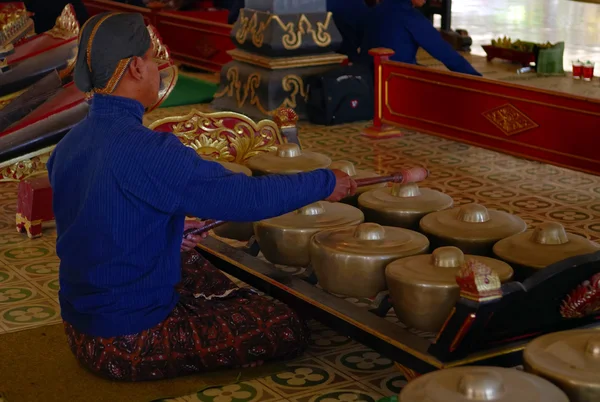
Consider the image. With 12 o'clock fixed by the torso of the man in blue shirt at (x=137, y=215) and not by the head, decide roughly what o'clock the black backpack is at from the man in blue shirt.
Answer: The black backpack is roughly at 11 o'clock from the man in blue shirt.

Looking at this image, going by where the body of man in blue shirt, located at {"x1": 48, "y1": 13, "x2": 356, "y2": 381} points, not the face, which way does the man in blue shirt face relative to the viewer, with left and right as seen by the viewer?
facing away from the viewer and to the right of the viewer

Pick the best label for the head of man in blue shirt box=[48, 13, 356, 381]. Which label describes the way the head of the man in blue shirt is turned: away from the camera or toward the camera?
away from the camera

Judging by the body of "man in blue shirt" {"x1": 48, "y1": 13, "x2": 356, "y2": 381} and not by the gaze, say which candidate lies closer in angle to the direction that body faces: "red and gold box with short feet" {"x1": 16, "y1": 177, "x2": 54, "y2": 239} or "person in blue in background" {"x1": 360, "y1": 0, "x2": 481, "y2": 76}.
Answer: the person in blue in background

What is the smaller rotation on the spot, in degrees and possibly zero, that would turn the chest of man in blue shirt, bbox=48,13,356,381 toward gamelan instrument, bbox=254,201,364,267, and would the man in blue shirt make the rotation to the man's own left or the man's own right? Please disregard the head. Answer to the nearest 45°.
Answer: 0° — they already face it

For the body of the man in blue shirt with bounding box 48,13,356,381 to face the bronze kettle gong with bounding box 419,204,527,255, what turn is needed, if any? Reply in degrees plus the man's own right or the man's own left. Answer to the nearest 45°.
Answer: approximately 45° to the man's own right

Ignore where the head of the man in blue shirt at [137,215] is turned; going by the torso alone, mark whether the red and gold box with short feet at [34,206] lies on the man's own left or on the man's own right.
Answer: on the man's own left

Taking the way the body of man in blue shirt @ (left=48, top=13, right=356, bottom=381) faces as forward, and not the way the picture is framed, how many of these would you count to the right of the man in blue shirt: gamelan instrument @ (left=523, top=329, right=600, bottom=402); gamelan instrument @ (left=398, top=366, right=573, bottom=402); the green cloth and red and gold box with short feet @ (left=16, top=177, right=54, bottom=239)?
2

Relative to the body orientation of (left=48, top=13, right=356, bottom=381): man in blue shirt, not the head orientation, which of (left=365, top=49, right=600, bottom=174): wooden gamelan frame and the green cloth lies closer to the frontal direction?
the wooden gamelan frame

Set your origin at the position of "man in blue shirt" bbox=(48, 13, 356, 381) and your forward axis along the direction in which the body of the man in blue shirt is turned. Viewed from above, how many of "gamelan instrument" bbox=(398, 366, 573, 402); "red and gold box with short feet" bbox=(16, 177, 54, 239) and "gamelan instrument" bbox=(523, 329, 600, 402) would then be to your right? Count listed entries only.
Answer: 2

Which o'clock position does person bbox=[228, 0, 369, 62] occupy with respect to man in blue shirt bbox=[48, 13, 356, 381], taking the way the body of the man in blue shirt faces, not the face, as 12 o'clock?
The person is roughly at 11 o'clock from the man in blue shirt.

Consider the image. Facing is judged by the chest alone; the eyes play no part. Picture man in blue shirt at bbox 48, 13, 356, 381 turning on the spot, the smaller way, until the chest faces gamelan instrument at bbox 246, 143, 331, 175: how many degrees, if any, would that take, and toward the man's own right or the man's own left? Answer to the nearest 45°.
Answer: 0° — they already face it
